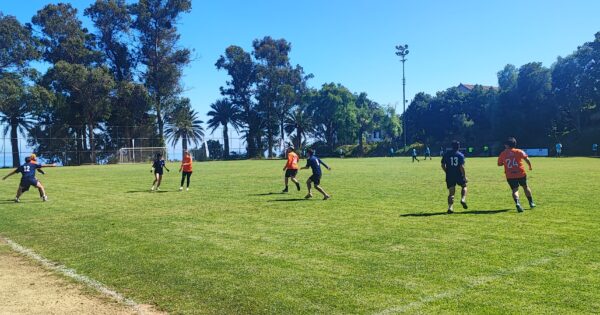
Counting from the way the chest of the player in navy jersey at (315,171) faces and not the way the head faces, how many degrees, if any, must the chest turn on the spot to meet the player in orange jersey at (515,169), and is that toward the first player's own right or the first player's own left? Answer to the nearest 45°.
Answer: approximately 180°

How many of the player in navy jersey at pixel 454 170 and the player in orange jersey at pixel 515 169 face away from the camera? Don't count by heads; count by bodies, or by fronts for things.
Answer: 2

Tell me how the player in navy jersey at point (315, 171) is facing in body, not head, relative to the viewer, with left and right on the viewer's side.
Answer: facing away from the viewer and to the left of the viewer

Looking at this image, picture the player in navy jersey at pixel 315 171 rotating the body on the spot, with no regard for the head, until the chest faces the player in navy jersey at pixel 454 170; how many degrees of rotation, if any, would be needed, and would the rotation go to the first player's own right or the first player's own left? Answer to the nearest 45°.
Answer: approximately 180°

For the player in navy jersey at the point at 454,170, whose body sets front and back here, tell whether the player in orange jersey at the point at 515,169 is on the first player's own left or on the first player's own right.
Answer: on the first player's own right

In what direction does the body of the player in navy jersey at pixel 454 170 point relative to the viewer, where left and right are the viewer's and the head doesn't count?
facing away from the viewer

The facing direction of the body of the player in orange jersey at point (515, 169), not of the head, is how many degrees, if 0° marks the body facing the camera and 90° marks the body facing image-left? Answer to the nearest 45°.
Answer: approximately 180°

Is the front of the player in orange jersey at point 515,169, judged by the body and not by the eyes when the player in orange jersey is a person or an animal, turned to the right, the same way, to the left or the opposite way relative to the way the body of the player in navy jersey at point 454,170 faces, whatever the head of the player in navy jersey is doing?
the same way

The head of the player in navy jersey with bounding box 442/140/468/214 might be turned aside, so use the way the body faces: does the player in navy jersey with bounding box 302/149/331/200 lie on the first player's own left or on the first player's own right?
on the first player's own left

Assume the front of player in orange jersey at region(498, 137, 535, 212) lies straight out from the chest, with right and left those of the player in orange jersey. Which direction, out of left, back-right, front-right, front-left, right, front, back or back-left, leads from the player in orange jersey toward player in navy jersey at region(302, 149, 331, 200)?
left

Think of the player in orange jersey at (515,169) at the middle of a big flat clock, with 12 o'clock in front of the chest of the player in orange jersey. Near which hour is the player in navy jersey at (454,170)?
The player in navy jersey is roughly at 8 o'clock from the player in orange jersey.
